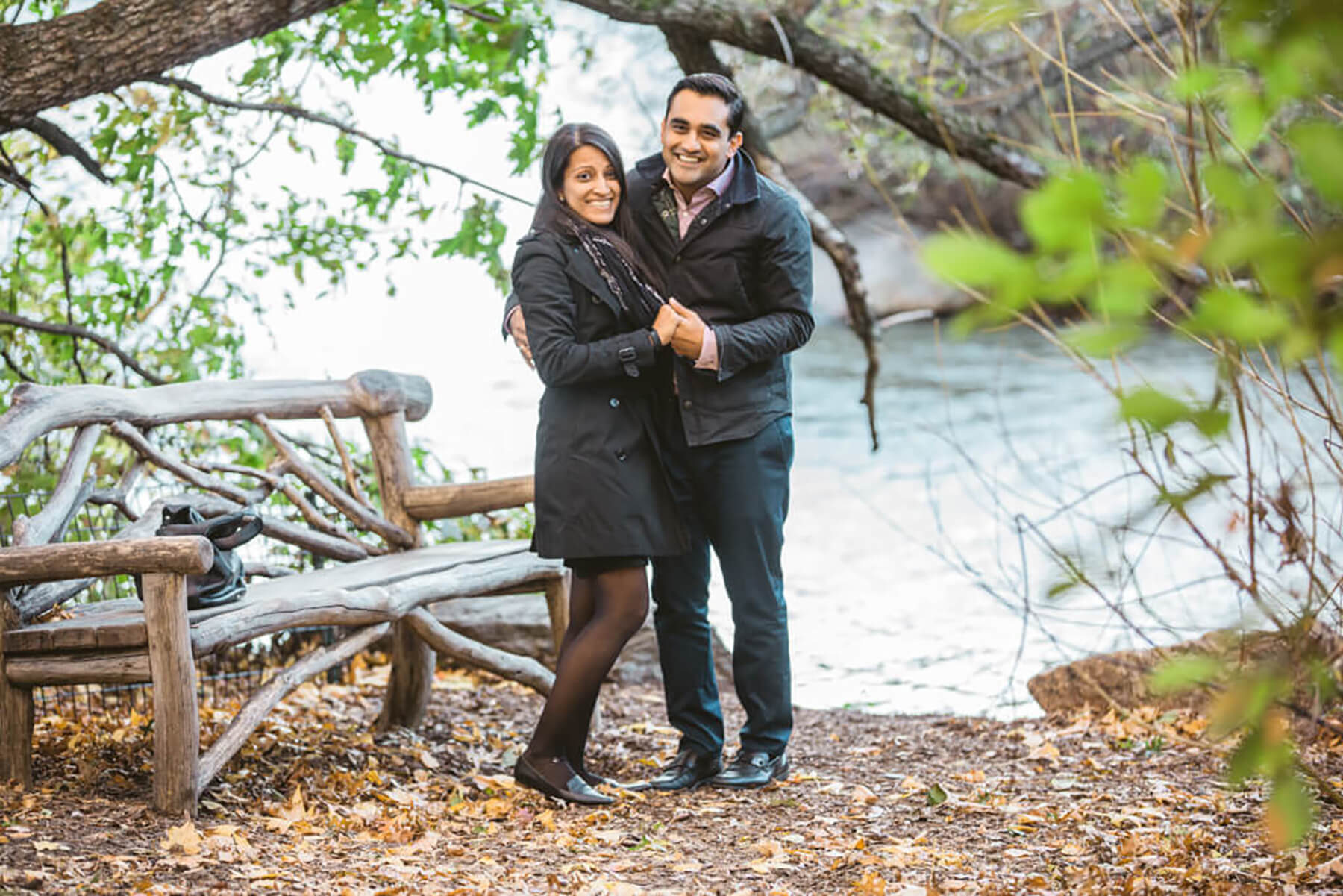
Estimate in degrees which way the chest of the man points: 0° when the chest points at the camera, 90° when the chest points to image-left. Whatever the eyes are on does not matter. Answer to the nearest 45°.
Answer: approximately 45°

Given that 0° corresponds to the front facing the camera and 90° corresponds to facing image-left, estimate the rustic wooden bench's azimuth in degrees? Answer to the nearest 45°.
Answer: approximately 315°
